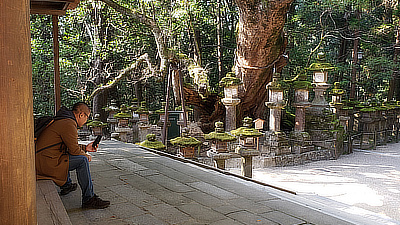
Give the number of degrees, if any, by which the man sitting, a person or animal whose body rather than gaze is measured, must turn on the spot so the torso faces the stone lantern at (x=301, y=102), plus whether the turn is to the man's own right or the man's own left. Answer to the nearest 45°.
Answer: approximately 45° to the man's own left

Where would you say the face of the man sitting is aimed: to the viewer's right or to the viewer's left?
to the viewer's right

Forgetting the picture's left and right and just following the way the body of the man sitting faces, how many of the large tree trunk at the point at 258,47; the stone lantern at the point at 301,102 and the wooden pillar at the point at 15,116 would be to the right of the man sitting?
1

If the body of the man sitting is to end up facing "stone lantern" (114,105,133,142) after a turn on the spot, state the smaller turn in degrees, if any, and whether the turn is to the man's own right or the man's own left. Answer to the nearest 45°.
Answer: approximately 90° to the man's own left

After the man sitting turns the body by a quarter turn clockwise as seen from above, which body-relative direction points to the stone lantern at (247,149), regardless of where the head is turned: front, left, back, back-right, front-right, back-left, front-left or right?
back-left

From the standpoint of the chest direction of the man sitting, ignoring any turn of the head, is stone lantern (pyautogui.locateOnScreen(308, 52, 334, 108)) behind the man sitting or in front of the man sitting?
in front

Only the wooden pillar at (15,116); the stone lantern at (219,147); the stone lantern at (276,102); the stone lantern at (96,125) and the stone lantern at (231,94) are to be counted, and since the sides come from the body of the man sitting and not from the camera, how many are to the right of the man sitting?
1

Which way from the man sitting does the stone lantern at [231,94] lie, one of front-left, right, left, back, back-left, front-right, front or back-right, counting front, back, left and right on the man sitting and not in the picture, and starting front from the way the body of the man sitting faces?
front-left

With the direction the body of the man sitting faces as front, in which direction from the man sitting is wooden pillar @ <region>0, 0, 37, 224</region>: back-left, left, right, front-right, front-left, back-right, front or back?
right

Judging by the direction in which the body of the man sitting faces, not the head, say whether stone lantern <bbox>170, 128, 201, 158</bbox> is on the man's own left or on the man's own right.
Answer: on the man's own left

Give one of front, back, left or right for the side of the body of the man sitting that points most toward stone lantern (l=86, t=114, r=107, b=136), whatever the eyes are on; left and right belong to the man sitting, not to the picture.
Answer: left

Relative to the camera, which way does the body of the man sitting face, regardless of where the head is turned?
to the viewer's right
